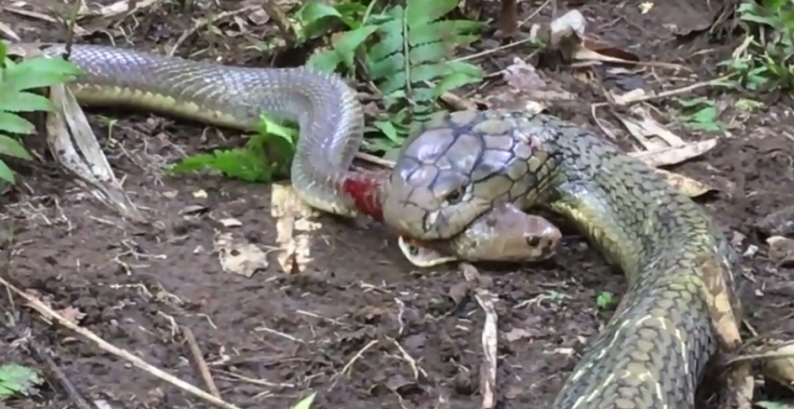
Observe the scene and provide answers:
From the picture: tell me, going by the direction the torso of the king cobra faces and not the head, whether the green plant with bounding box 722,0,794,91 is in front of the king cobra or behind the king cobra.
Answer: behind

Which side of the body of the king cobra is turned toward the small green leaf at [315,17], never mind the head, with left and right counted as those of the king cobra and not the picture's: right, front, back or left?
right

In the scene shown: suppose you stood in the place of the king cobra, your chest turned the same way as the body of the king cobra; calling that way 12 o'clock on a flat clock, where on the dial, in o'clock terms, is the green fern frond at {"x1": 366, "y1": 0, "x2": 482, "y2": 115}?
The green fern frond is roughly at 4 o'clock from the king cobra.

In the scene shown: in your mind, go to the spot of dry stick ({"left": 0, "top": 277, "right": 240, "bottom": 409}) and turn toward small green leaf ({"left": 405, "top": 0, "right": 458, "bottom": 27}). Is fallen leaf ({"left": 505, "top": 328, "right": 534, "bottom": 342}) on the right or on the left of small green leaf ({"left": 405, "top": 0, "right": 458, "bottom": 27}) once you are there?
right

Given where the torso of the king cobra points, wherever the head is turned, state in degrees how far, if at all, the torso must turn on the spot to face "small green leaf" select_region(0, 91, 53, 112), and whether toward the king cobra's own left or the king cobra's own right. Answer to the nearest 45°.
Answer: approximately 45° to the king cobra's own right

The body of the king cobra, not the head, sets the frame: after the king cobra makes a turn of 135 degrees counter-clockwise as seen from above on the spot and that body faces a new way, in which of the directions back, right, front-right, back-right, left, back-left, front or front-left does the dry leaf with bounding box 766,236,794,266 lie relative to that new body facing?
front

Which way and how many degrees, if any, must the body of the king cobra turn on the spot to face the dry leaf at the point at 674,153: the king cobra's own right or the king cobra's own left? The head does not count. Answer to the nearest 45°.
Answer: approximately 180°

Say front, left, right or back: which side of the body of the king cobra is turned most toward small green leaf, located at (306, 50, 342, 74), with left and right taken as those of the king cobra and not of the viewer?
right

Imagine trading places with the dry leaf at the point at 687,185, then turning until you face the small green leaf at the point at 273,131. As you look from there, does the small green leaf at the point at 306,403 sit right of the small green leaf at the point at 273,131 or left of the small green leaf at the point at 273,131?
left

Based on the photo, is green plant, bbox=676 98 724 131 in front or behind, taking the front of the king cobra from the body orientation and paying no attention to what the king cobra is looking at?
behind

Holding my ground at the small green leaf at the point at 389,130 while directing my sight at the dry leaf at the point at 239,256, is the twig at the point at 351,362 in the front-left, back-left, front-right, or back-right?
front-left

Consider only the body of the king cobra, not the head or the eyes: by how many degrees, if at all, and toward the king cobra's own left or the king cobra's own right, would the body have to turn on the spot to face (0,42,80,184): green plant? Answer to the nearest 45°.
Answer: approximately 45° to the king cobra's own right

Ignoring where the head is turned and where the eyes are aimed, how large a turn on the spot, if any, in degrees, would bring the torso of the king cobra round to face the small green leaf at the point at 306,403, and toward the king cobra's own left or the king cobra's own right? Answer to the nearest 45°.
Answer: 0° — it already faces it
